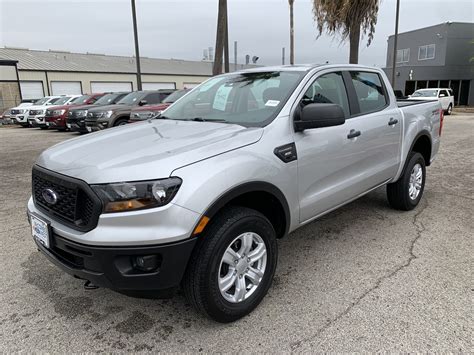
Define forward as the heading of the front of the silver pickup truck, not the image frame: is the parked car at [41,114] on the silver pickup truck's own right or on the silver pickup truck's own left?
on the silver pickup truck's own right

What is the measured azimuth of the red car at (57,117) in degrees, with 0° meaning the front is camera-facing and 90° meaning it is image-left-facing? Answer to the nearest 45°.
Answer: approximately 45°

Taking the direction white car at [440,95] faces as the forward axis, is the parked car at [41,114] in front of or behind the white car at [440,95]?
in front

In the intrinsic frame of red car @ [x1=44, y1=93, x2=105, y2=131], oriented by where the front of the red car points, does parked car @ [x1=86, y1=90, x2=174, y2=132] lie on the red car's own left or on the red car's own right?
on the red car's own left

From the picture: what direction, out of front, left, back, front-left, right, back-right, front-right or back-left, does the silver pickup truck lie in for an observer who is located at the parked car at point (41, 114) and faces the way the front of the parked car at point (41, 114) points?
front-left

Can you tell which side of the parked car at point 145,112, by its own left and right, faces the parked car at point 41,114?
right

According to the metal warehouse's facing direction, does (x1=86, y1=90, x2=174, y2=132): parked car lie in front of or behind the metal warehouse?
in front
